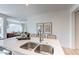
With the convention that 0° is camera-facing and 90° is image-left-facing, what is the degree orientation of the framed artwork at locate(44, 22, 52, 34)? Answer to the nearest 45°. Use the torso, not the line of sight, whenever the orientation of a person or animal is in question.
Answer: approximately 45°

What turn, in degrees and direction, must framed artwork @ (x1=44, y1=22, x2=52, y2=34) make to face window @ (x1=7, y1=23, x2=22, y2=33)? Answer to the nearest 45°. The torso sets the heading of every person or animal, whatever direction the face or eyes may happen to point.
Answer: approximately 45° to its right
